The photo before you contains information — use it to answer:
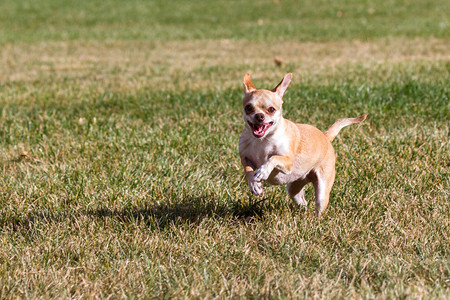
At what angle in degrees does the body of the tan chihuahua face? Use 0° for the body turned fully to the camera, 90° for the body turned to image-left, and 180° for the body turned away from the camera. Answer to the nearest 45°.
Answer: approximately 45°
